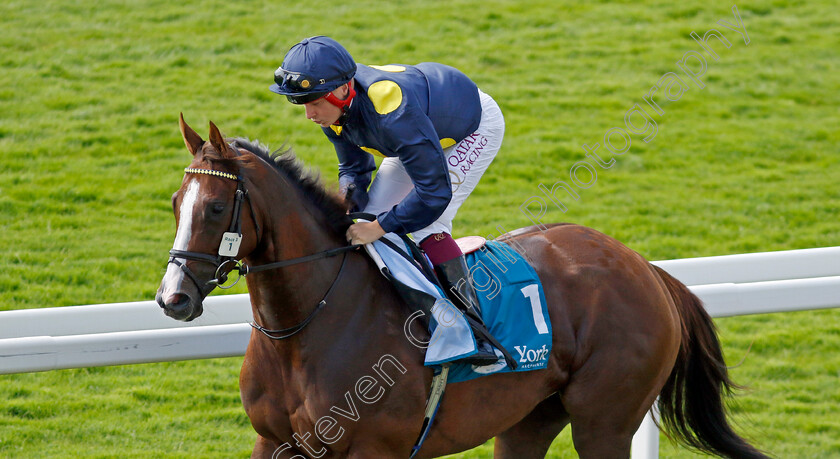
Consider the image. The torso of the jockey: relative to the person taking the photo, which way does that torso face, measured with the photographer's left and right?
facing the viewer and to the left of the viewer
